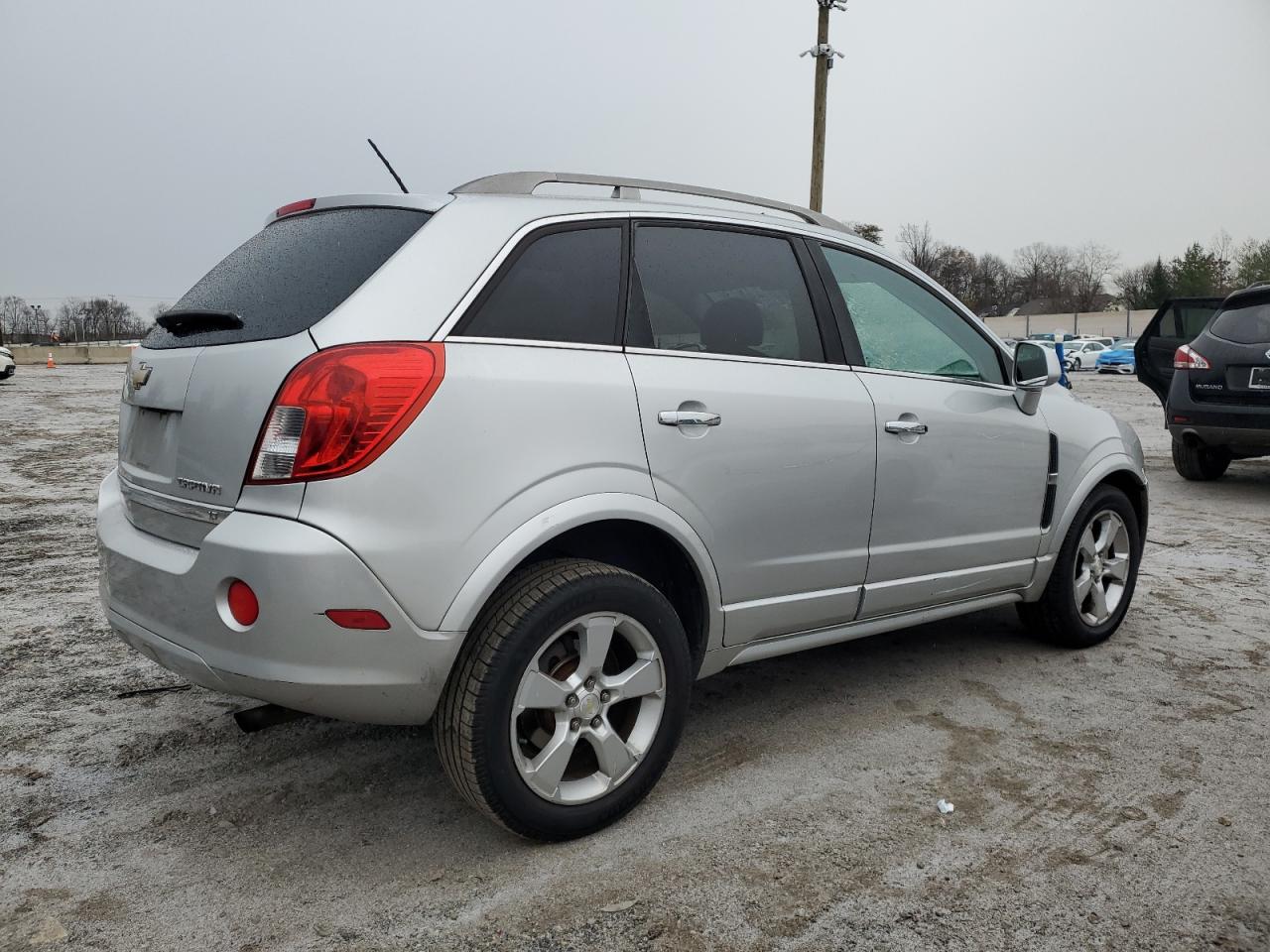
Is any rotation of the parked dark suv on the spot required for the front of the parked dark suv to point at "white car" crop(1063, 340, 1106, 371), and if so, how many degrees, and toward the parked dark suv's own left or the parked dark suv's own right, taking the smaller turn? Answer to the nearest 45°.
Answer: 0° — it already faces it

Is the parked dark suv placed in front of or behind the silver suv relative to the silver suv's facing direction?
in front

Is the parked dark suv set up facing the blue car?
yes

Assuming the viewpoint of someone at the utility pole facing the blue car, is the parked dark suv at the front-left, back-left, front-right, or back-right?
back-right

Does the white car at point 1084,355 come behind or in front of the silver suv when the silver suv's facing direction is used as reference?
in front

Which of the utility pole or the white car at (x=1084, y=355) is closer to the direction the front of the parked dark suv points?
the white car

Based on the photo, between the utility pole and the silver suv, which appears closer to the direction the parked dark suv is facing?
the utility pole

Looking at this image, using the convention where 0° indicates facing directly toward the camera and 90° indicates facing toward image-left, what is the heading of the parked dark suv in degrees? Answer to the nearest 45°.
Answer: approximately 180°

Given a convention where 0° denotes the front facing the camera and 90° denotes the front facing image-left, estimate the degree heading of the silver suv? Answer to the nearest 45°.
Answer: approximately 225°

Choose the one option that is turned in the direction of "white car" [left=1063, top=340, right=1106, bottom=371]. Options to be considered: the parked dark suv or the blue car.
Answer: the parked dark suv

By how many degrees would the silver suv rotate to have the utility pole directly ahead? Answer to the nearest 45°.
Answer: approximately 45° to its left

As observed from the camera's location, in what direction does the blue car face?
facing the viewer and to the left of the viewer

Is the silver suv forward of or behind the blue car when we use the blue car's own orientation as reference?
forward

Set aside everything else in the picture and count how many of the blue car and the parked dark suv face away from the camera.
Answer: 1

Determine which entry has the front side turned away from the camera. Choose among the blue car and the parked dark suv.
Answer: the parked dark suv
